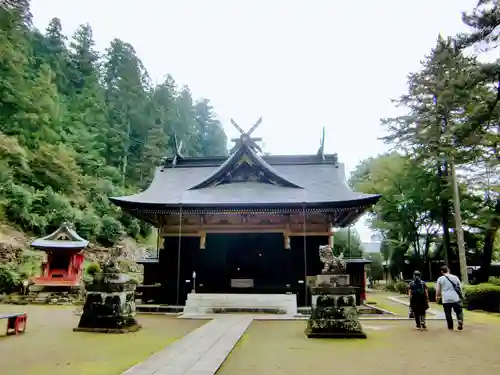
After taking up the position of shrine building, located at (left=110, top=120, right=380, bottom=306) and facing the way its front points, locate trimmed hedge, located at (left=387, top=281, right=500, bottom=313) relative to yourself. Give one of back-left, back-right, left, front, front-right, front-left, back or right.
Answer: left

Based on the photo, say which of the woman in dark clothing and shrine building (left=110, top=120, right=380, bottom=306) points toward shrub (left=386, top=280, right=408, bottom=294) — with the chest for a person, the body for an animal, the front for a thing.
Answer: the woman in dark clothing

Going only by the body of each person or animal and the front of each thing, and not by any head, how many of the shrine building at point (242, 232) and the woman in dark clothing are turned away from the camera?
1

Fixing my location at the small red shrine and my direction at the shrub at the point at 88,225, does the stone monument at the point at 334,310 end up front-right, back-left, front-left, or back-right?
back-right

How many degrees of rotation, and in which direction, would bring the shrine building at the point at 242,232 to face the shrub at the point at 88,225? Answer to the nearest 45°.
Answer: approximately 135° to its right

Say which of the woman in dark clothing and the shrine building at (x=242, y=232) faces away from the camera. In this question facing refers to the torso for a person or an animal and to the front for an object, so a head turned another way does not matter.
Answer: the woman in dark clothing

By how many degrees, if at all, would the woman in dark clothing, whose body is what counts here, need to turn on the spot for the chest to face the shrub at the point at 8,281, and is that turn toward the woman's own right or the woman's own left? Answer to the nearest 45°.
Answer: approximately 90° to the woman's own left

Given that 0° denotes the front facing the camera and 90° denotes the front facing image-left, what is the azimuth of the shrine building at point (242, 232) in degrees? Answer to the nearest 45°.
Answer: approximately 0°

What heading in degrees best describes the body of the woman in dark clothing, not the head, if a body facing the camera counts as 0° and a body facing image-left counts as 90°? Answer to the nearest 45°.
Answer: approximately 180°

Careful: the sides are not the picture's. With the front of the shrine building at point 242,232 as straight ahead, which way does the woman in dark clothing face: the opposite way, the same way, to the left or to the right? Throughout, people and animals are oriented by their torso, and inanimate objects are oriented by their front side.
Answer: the opposite way

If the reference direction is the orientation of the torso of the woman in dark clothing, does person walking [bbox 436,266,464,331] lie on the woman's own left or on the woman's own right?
on the woman's own right

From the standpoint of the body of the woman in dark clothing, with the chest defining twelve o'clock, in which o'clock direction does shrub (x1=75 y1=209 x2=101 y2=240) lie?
The shrub is roughly at 10 o'clock from the woman in dark clothing.
